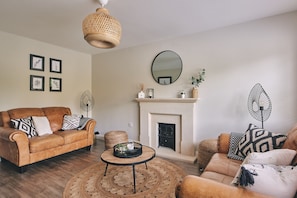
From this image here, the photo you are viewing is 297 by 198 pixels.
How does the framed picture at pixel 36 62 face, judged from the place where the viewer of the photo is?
facing the viewer and to the right of the viewer

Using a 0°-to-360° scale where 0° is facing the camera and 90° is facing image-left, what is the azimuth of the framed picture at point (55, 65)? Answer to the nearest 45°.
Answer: approximately 315°

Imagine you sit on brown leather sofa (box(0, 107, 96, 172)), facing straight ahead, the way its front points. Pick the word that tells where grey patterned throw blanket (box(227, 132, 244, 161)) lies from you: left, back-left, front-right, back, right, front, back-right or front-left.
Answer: front

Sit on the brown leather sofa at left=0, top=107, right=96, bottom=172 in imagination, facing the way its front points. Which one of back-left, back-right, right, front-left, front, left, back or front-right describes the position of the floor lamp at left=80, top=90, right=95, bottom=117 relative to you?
left

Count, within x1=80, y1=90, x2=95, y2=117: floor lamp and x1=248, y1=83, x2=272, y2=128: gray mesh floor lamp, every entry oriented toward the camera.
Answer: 2

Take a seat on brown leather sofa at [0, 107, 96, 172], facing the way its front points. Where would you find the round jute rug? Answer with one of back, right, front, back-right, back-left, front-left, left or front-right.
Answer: front

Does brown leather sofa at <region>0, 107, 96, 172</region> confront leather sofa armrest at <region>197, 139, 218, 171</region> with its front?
yes

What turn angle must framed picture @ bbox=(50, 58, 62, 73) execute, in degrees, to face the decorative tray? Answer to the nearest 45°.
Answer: approximately 45° to its right
